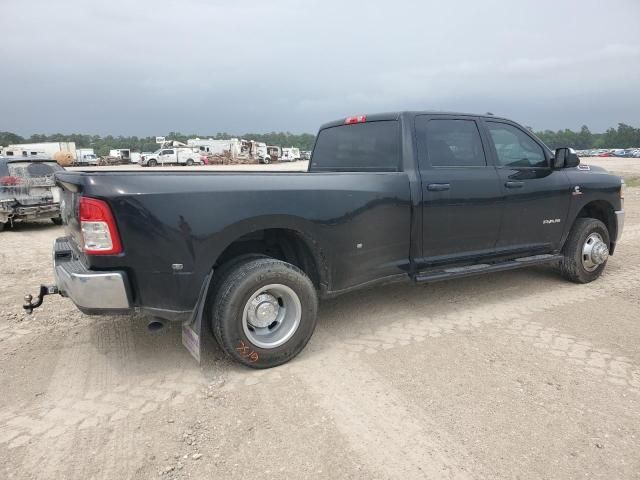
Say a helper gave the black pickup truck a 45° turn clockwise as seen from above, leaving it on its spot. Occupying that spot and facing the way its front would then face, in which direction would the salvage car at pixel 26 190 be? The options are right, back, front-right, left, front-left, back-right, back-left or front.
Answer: back-left

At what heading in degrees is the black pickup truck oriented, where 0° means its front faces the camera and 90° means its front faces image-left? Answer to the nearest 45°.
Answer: approximately 225°
